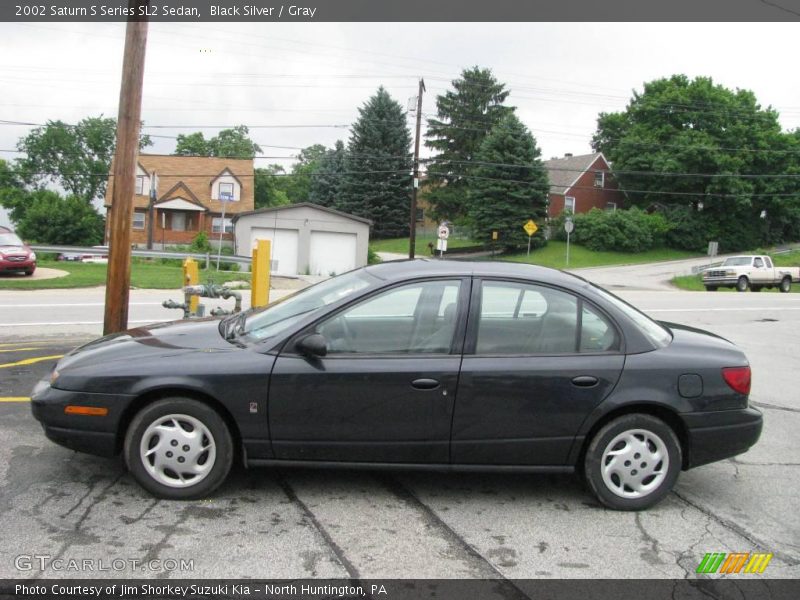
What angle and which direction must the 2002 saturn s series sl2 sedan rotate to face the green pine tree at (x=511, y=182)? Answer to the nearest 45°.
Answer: approximately 90° to its right

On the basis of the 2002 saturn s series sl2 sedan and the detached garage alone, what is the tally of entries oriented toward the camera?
1

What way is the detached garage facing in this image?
toward the camera

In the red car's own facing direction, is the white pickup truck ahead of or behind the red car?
ahead

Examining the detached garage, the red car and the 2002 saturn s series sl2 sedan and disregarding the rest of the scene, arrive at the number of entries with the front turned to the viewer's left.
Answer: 1

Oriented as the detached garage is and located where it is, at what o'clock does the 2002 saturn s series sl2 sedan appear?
The 2002 saturn s series sl2 sedan is roughly at 12 o'clock from the detached garage.

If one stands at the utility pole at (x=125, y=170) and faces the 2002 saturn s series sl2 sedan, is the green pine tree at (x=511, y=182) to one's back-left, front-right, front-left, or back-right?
back-left

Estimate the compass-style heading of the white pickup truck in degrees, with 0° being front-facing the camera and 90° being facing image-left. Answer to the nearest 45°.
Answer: approximately 45°

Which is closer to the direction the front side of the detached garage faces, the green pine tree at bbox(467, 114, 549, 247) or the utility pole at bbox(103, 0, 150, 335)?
the utility pole

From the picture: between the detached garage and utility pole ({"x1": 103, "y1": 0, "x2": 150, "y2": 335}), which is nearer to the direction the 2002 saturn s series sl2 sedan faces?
the utility pole

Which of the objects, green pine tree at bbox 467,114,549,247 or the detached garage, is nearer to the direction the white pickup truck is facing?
the detached garage

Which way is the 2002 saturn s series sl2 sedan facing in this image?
to the viewer's left
